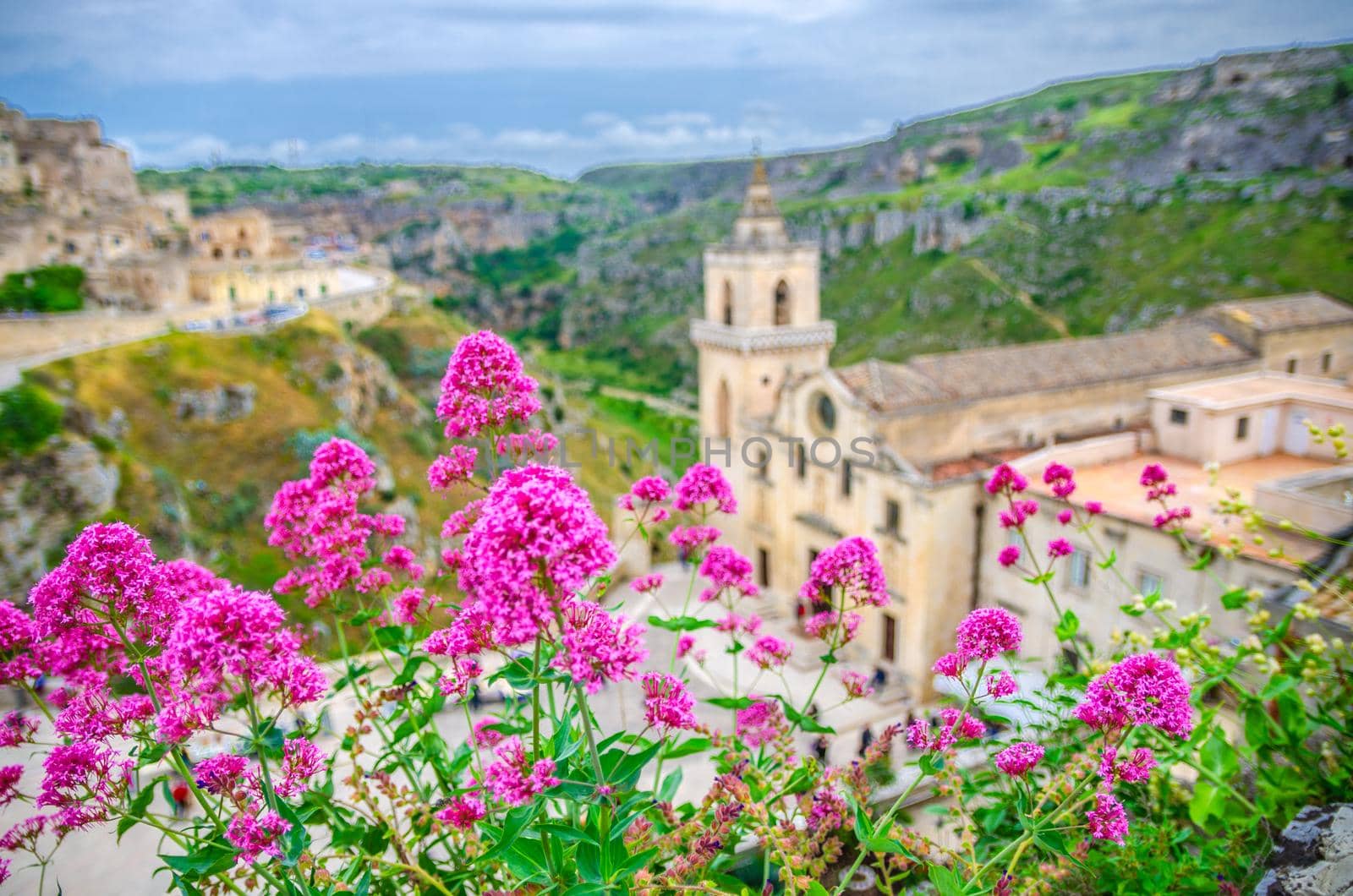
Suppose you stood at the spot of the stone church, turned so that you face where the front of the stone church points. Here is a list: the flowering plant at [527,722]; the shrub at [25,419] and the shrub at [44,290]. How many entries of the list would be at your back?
0

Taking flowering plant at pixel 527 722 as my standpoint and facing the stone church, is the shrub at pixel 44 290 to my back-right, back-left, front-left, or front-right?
front-left

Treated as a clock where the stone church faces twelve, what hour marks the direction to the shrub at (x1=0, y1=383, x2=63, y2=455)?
The shrub is roughly at 1 o'clock from the stone church.

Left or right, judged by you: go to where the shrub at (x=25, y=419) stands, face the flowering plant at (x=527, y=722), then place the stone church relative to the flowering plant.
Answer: left

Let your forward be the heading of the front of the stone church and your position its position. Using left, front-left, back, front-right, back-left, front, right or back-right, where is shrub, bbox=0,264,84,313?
front-right

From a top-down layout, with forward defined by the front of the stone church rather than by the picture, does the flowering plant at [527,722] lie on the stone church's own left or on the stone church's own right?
on the stone church's own left
